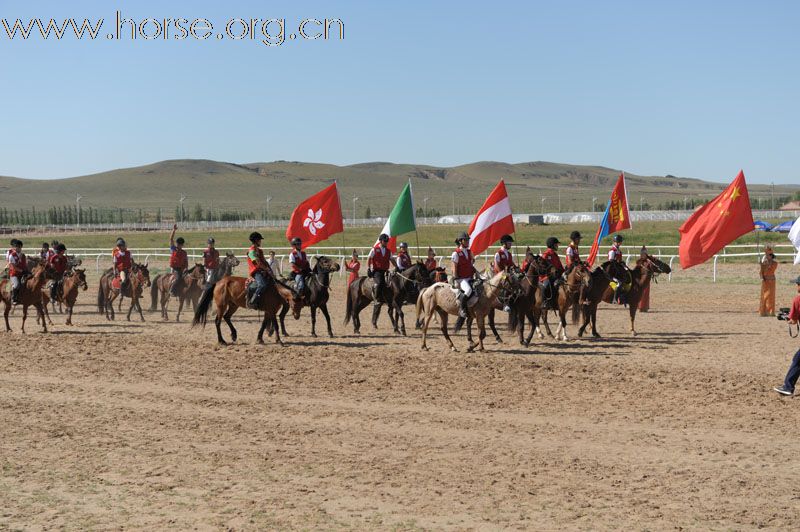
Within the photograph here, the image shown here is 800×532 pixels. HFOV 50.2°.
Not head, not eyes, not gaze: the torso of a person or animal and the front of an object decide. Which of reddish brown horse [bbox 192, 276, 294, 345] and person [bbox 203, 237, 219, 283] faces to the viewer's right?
the reddish brown horse

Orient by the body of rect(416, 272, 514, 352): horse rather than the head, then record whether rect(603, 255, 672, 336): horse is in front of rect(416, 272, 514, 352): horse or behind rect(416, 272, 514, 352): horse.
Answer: in front

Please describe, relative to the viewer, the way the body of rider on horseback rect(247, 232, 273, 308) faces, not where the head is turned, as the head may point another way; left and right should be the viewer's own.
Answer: facing to the right of the viewer

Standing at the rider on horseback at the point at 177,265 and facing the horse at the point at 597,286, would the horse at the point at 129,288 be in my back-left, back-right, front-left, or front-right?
back-right

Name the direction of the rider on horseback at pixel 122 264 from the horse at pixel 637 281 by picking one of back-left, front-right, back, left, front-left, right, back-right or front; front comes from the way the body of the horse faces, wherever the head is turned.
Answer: back

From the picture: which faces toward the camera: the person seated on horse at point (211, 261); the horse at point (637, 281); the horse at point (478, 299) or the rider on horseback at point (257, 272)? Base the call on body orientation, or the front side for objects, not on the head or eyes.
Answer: the person seated on horse

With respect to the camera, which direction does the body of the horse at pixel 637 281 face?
to the viewer's right

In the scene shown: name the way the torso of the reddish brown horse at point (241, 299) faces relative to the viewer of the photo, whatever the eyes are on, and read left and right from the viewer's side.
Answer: facing to the right of the viewer
